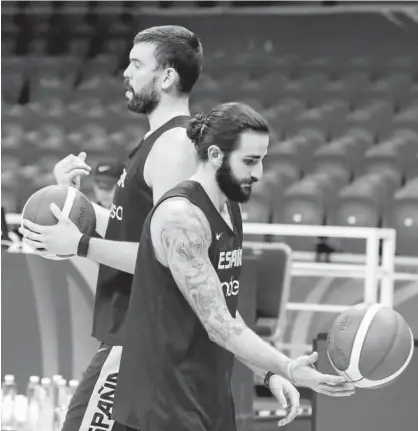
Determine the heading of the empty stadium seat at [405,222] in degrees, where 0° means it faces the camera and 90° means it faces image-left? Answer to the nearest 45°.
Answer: approximately 45°

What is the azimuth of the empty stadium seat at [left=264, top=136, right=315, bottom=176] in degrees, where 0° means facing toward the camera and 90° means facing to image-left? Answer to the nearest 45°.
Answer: approximately 45°

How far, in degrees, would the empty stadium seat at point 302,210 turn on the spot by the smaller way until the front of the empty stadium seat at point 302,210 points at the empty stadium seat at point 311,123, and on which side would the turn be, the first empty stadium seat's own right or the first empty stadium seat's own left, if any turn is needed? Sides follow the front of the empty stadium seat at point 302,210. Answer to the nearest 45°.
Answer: approximately 135° to the first empty stadium seat's own right

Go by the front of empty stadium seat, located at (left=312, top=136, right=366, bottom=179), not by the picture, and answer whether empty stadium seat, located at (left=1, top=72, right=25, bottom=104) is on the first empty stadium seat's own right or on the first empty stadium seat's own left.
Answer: on the first empty stadium seat's own right

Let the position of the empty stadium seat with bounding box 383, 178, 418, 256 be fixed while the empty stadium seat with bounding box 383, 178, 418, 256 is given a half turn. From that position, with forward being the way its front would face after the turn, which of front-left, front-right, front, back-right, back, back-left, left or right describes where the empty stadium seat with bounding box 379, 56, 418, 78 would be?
front-left

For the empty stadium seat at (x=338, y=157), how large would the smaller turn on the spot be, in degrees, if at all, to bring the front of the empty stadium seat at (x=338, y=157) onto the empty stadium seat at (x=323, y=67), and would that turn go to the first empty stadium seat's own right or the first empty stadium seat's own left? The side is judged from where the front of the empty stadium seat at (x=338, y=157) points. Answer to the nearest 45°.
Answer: approximately 135° to the first empty stadium seat's own right

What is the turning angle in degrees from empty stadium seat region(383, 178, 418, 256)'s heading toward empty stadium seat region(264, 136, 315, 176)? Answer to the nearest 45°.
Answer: approximately 90° to its right

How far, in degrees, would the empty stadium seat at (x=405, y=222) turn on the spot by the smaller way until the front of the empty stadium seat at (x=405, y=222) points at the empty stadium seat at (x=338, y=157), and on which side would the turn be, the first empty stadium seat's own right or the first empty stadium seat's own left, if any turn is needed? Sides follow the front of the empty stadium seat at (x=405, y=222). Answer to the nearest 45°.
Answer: approximately 90° to the first empty stadium seat's own right

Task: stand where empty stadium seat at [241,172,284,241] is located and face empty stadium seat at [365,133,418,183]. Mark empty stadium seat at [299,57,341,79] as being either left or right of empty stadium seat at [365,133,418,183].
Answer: left

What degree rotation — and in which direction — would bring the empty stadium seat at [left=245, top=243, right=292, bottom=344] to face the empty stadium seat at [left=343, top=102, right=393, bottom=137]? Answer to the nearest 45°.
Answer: approximately 135° to its right

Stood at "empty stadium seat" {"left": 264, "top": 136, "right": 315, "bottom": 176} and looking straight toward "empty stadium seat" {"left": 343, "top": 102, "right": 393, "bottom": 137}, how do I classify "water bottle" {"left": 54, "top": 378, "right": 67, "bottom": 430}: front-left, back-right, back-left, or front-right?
back-right

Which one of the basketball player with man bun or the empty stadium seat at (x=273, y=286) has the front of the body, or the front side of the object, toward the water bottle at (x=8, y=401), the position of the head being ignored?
the empty stadium seat

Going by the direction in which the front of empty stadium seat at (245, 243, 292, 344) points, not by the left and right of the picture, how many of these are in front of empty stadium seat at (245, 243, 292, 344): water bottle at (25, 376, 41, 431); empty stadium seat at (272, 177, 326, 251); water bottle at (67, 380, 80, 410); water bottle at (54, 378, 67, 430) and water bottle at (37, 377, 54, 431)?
4

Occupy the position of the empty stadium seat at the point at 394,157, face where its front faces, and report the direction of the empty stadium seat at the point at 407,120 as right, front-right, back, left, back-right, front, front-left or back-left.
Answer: back-right

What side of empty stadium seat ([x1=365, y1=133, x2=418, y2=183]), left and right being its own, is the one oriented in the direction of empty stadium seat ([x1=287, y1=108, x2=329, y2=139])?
right

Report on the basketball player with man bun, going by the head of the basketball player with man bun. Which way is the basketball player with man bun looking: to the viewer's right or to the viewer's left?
to the viewer's right

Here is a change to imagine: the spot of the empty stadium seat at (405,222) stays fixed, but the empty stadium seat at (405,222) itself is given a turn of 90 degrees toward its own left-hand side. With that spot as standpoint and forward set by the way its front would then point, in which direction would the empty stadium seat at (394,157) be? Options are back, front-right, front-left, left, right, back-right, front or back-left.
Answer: back-left
